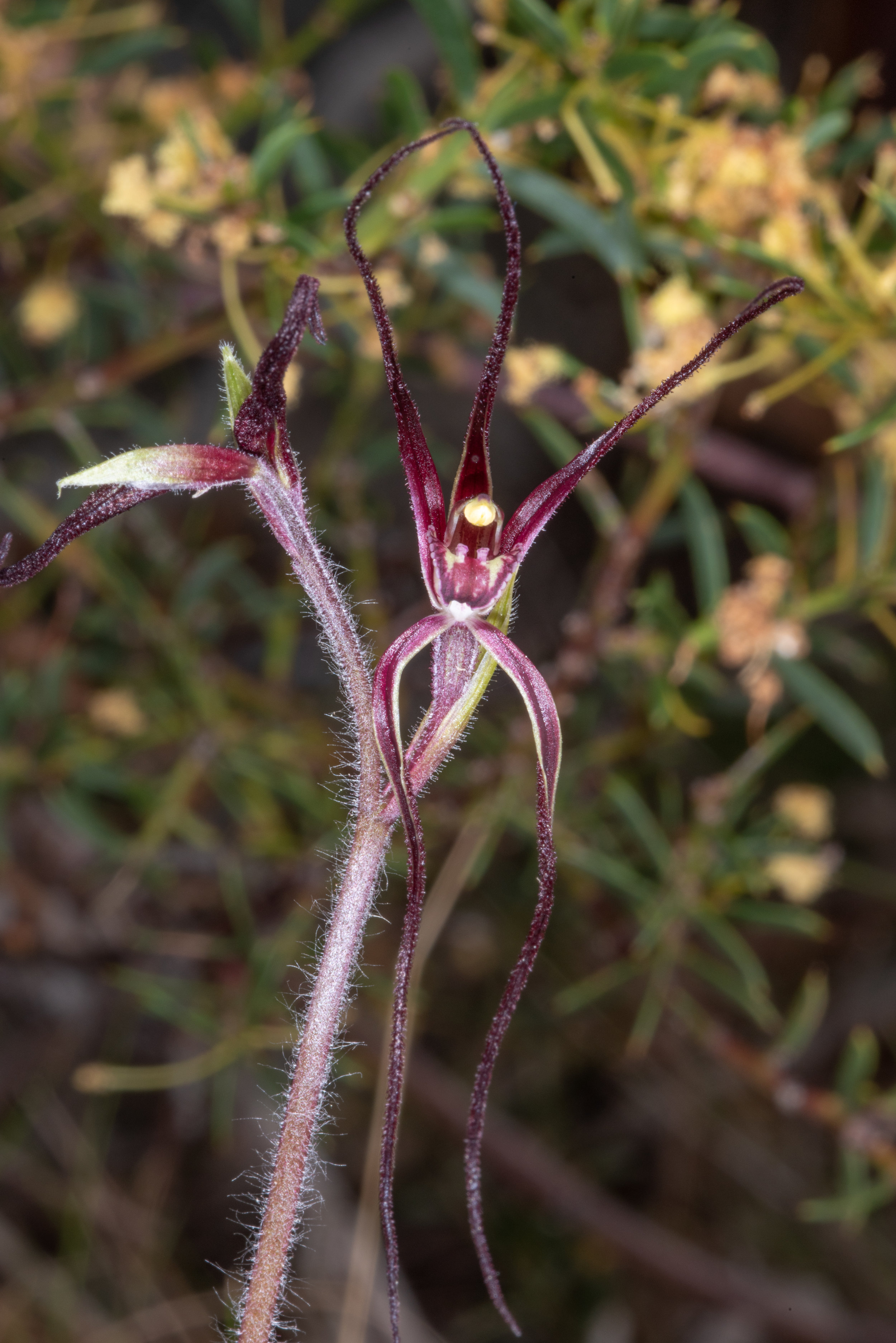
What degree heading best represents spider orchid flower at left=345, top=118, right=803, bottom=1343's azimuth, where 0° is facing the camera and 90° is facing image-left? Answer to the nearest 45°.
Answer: approximately 0°
